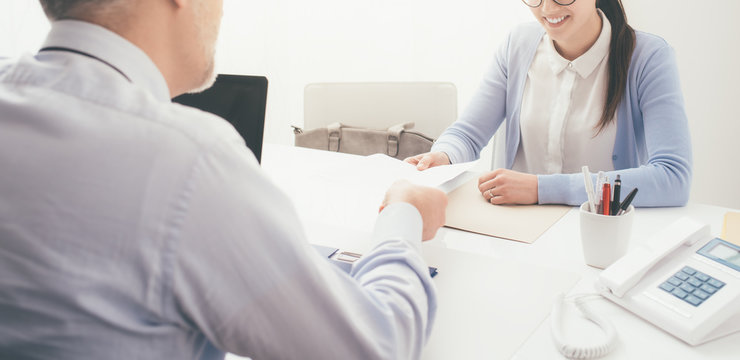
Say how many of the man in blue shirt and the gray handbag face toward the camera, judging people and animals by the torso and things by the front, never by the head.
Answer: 1

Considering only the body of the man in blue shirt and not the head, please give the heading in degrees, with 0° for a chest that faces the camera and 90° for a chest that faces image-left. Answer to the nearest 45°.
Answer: approximately 225°

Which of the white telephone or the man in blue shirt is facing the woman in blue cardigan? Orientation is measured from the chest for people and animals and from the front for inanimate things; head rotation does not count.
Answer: the man in blue shirt

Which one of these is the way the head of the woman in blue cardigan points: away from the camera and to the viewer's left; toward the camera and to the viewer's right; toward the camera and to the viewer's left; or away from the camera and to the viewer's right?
toward the camera and to the viewer's left

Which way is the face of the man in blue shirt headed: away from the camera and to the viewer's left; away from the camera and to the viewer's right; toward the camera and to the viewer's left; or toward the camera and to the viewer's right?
away from the camera and to the viewer's right
